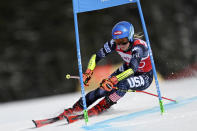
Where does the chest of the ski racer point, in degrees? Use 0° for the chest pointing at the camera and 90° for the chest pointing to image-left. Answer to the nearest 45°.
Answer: approximately 45°
